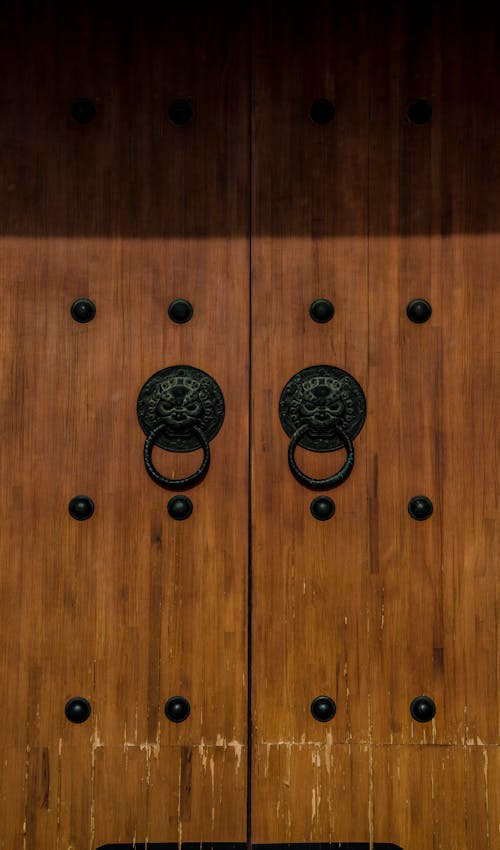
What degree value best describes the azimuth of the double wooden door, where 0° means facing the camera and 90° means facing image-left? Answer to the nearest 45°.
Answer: approximately 0°
